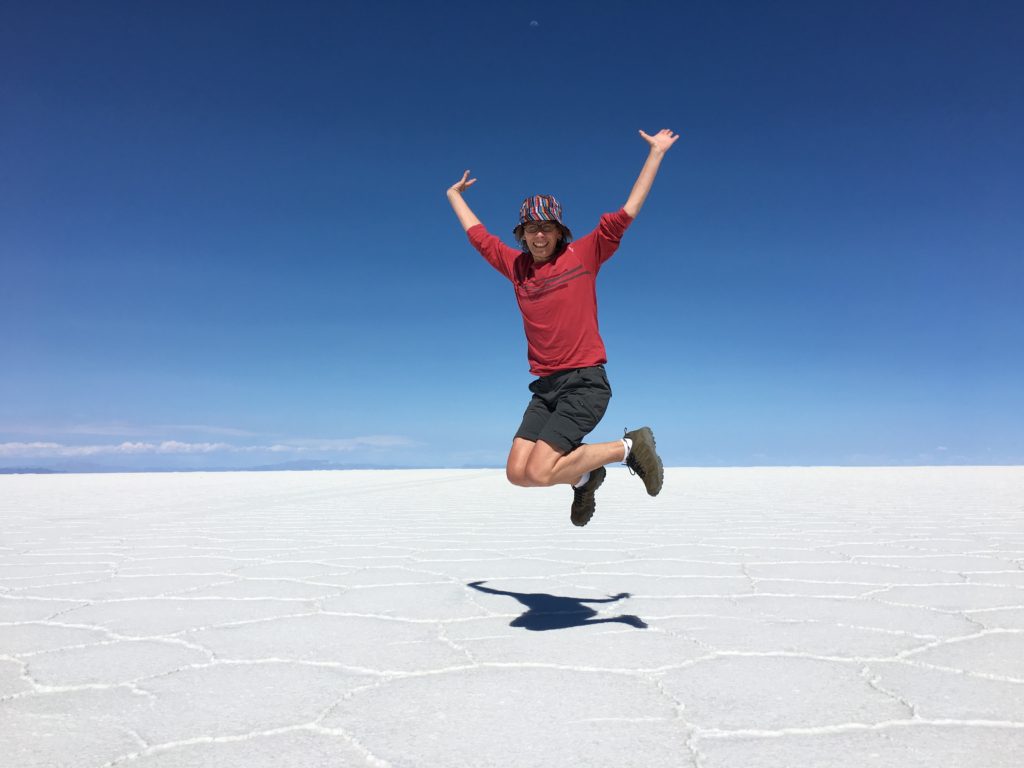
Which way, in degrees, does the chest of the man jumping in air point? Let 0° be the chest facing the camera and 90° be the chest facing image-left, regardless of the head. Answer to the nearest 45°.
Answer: approximately 45°
